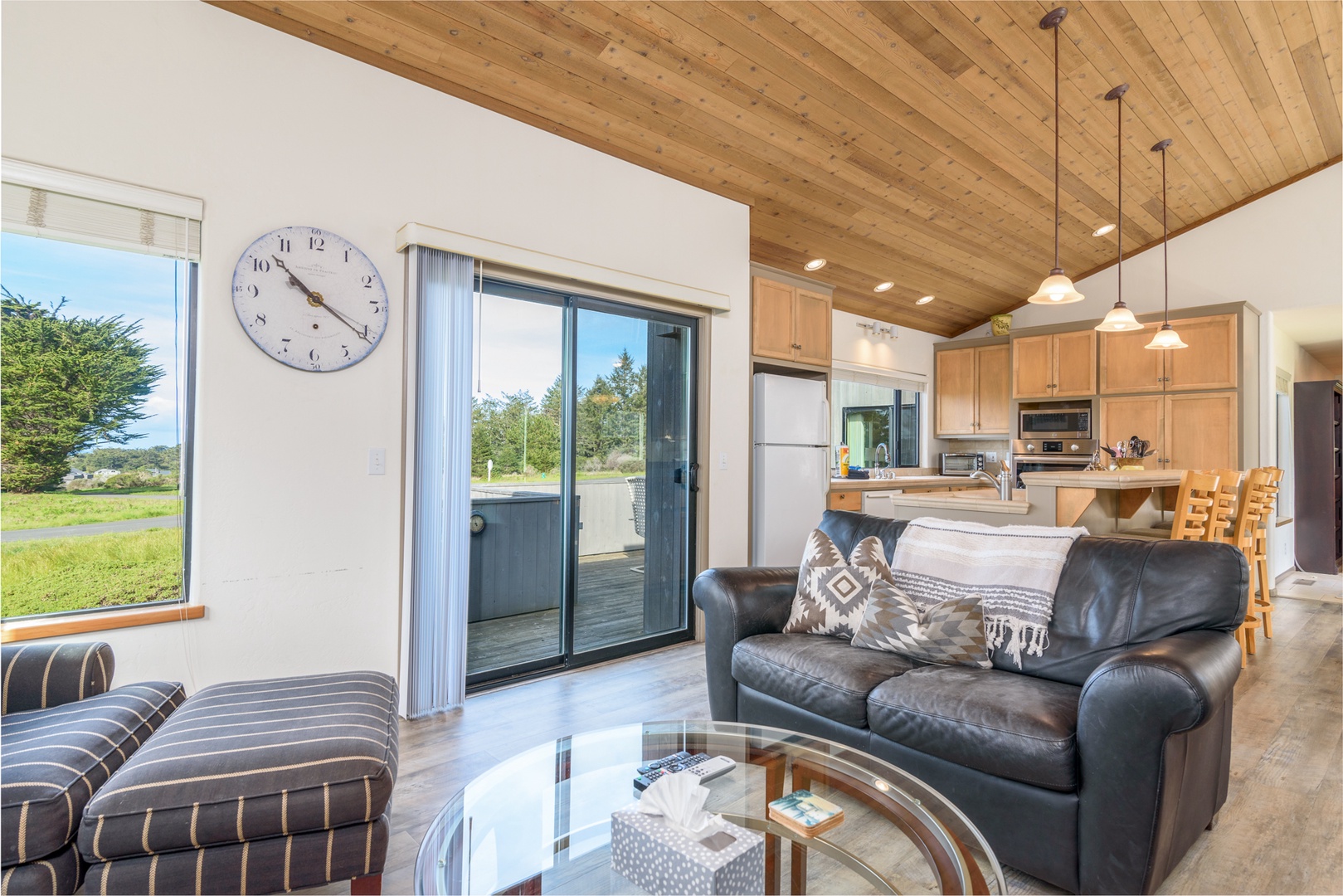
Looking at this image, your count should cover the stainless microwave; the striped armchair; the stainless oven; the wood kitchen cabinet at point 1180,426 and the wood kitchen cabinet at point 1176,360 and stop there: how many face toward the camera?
4

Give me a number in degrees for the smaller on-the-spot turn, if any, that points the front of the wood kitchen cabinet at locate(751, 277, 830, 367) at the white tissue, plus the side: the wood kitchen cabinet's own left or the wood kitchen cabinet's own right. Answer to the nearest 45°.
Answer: approximately 45° to the wood kitchen cabinet's own right

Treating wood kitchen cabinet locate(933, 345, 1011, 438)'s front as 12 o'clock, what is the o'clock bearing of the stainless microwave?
The stainless microwave is roughly at 10 o'clock from the wood kitchen cabinet.

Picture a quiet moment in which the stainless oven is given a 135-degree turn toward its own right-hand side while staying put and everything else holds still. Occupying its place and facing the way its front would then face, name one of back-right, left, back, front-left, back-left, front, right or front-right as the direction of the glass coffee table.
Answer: back-left

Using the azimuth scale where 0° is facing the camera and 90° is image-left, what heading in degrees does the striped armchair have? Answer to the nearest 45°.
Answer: approximately 270°

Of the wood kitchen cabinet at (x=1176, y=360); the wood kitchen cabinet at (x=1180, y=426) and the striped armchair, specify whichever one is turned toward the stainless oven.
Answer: the striped armchair

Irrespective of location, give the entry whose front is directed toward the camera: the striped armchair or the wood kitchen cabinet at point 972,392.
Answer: the wood kitchen cabinet

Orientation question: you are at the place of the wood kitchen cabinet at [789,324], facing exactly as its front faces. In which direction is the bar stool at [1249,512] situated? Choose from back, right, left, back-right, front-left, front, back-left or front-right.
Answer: front-left

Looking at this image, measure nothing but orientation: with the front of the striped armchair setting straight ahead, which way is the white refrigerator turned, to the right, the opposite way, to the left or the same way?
to the right

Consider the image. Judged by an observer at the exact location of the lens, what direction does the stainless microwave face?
facing the viewer

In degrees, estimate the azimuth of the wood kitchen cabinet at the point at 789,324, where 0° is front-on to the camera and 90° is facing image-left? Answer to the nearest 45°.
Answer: approximately 315°

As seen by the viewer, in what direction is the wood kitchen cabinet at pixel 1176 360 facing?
toward the camera

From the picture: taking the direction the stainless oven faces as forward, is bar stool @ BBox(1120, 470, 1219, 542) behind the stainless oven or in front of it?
in front

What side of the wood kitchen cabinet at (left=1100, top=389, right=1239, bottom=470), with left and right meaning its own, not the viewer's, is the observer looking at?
front
